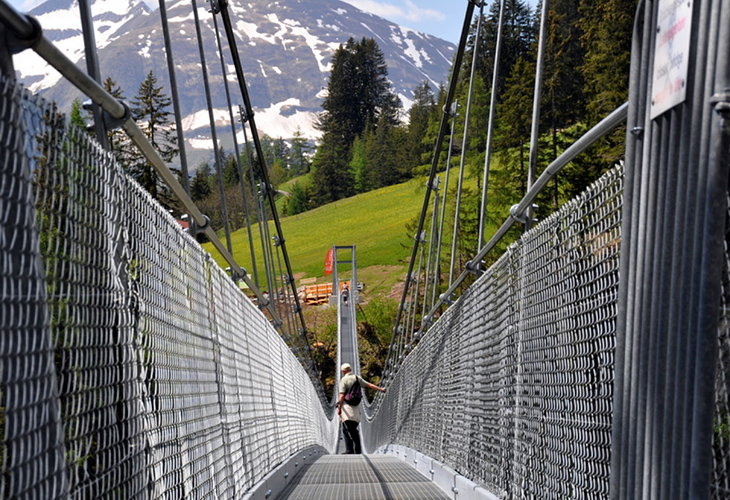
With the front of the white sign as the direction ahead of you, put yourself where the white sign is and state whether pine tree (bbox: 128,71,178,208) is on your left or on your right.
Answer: on your right

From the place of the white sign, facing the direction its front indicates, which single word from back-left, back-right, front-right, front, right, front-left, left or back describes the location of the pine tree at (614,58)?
back-right

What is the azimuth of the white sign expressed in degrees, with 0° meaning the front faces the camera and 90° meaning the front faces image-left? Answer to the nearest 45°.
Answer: approximately 45°

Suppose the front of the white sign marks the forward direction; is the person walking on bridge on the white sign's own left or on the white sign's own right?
on the white sign's own right

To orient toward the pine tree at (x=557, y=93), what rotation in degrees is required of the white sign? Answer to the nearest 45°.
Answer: approximately 135° to its right

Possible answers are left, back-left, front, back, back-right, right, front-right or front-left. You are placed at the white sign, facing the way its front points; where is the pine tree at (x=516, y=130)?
back-right
